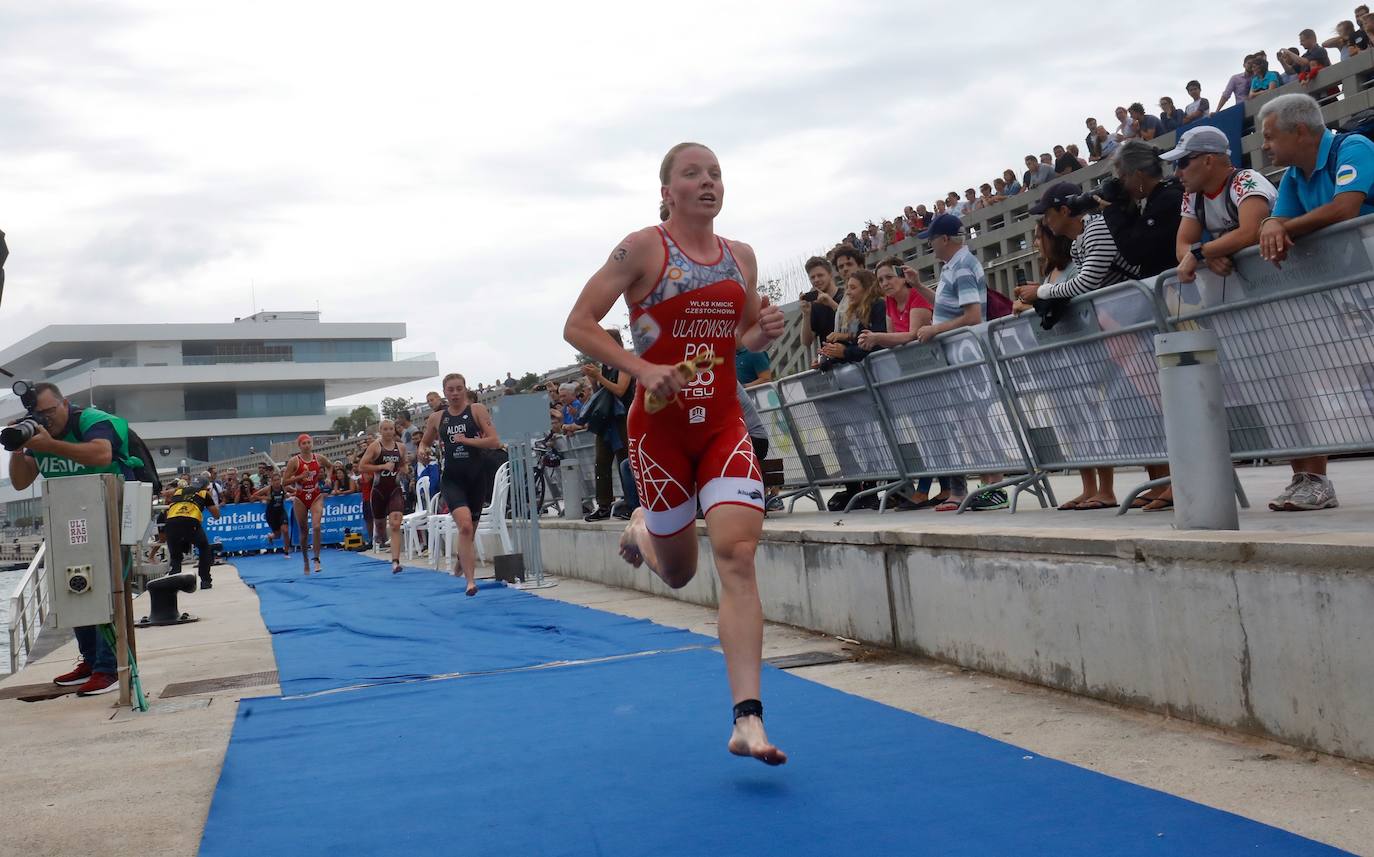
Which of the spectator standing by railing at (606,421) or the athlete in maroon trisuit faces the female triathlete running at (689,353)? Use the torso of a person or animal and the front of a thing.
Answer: the athlete in maroon trisuit

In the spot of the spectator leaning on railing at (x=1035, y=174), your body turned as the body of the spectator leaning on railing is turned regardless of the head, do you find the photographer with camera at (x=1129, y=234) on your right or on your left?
on your left

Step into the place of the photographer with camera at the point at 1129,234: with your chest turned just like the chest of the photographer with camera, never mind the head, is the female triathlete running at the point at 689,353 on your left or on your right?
on your left

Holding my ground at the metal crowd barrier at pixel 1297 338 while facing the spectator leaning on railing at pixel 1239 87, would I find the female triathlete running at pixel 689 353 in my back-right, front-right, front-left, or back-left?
back-left

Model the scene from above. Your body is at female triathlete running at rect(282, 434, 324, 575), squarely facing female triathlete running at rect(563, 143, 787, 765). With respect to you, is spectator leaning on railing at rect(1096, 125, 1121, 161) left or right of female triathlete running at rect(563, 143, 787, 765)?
left

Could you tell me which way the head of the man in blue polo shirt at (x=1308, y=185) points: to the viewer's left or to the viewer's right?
to the viewer's left

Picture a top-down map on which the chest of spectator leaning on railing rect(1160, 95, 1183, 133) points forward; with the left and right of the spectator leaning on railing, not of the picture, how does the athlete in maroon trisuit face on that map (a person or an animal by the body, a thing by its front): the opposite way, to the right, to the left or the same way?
to the left

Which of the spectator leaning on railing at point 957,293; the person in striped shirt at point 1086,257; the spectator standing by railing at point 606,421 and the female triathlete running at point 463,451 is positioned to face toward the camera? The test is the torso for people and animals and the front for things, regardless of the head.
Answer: the female triathlete running

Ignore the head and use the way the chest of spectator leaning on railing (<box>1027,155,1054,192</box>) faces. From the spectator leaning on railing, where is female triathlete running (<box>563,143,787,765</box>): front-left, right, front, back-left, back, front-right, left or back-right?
front-left
